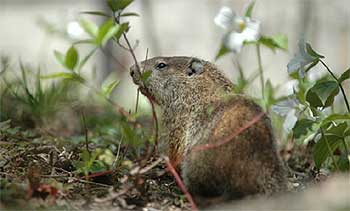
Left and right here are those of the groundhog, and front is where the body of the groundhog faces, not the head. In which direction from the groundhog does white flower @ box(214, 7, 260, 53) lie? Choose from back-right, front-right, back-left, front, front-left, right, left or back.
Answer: right

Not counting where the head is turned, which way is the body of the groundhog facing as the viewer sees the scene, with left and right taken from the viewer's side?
facing to the left of the viewer

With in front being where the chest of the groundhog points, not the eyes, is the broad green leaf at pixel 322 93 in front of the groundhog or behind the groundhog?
behind

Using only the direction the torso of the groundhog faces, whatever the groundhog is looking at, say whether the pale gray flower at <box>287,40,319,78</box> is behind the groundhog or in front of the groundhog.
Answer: behind

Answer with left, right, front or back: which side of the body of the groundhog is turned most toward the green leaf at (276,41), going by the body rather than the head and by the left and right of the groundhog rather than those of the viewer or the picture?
right
